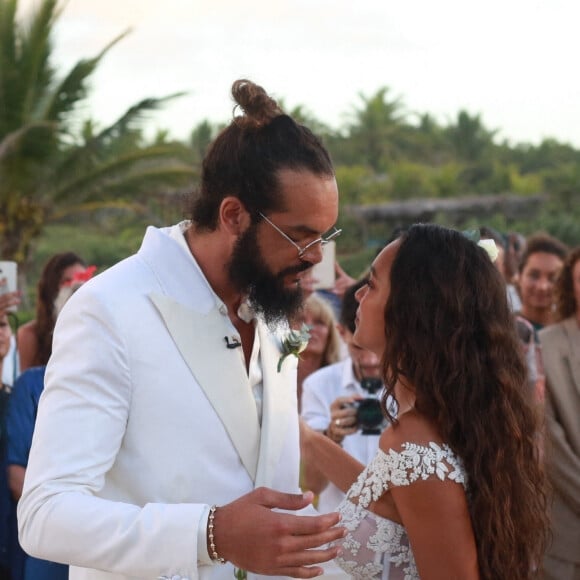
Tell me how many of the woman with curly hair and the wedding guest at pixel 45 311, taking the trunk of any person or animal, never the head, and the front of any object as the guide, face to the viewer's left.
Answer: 1

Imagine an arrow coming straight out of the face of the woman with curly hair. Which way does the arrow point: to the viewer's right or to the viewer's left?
to the viewer's left

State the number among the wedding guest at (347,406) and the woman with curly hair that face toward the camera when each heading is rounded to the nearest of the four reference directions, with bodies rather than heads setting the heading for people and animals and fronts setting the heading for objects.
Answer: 1

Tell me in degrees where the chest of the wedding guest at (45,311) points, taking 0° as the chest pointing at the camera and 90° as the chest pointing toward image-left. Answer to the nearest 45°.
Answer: approximately 315°

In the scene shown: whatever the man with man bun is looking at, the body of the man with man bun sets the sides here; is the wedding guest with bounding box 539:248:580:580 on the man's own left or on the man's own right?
on the man's own left

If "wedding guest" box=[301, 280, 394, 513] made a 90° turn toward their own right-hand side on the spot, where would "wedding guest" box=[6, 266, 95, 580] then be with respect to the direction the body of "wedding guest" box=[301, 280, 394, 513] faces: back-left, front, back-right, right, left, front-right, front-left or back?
front

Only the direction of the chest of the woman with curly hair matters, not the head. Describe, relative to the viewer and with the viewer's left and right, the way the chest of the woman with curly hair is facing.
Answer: facing to the left of the viewer

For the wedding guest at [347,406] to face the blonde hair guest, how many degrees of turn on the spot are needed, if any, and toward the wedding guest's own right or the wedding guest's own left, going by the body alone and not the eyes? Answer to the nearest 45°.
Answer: approximately 180°

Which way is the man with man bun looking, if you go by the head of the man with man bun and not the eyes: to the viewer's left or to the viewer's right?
to the viewer's right

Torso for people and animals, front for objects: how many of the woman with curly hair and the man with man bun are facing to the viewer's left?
1

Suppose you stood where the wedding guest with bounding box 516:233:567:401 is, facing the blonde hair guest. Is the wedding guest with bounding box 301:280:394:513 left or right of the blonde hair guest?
left

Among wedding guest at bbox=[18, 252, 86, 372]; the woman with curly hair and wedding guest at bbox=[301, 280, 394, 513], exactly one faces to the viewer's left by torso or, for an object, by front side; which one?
the woman with curly hair
